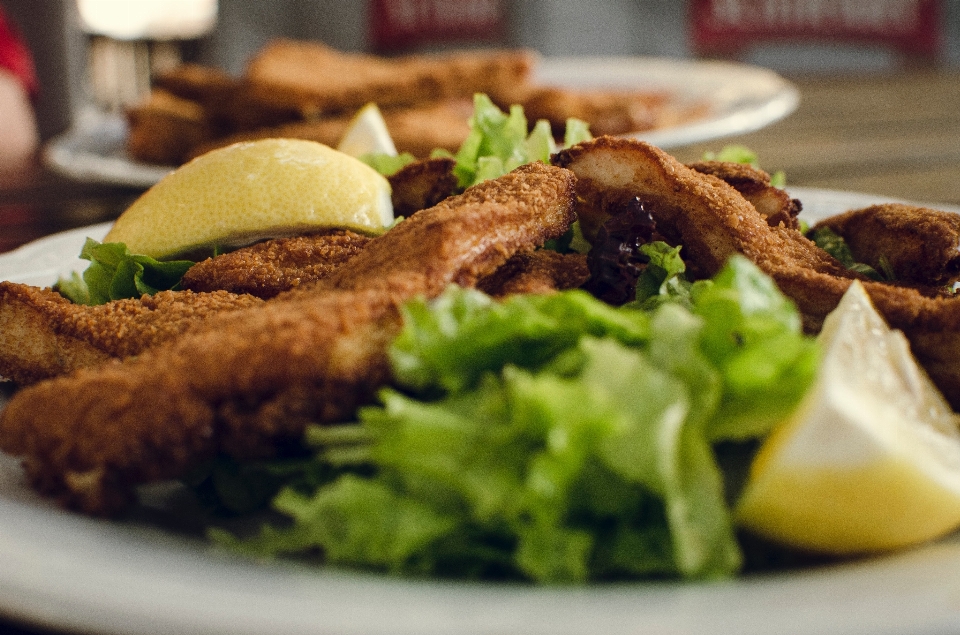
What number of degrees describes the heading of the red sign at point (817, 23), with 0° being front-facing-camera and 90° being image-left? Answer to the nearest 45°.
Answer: approximately 0°

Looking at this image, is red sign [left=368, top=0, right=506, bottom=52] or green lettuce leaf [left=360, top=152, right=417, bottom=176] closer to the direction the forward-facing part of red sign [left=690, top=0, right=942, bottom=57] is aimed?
the green lettuce leaf

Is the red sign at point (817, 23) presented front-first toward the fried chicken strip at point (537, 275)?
yes

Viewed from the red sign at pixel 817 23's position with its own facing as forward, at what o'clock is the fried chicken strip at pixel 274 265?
The fried chicken strip is roughly at 12 o'clock from the red sign.

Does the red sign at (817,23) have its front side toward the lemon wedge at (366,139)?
yes

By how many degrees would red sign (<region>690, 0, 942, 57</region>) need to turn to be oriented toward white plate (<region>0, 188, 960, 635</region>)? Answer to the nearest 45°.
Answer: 0° — it already faces it

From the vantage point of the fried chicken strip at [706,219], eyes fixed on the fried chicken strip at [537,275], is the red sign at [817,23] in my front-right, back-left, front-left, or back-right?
back-right

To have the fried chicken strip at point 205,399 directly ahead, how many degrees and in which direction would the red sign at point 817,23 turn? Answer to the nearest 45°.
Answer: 0° — it already faces it

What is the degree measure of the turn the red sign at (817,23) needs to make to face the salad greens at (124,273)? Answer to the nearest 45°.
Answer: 0° — it already faces it
